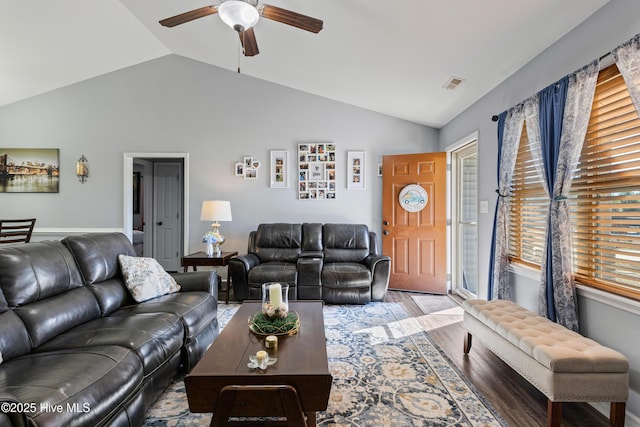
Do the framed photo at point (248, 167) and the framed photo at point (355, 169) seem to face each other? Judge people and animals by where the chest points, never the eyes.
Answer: no

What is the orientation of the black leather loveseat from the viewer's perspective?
toward the camera

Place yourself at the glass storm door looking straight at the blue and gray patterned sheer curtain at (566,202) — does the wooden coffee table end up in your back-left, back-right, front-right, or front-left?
front-right

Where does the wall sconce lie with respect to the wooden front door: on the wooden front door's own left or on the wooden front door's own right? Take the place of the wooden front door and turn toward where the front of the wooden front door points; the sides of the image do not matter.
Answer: on the wooden front door's own right

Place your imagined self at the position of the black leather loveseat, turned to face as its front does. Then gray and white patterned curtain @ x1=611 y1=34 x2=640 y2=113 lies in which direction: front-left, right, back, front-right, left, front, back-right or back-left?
front-left

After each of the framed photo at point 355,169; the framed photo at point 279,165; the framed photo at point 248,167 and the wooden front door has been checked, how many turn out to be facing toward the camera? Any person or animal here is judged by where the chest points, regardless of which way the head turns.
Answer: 4

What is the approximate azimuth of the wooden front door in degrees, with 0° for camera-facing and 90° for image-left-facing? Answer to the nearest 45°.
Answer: approximately 0°

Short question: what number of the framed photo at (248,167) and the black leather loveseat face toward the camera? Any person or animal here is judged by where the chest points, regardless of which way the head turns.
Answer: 2

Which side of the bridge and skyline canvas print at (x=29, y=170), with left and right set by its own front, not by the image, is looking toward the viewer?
front

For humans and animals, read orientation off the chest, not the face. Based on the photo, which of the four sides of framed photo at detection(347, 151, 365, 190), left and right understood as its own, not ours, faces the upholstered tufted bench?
front

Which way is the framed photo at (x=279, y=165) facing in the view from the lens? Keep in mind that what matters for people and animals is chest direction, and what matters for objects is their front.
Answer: facing the viewer

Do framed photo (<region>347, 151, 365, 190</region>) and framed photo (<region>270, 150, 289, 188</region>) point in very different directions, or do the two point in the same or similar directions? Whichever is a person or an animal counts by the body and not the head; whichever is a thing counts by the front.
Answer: same or similar directions

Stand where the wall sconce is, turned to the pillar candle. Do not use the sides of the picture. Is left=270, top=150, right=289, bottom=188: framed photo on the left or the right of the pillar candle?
left

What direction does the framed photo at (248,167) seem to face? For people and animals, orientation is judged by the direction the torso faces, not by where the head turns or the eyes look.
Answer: toward the camera

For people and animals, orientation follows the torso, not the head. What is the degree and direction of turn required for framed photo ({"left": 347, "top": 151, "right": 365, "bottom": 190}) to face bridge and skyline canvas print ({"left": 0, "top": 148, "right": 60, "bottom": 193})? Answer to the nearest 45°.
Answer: approximately 90° to its right

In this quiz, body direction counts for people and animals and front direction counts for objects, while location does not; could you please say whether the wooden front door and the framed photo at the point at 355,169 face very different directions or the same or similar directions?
same or similar directions

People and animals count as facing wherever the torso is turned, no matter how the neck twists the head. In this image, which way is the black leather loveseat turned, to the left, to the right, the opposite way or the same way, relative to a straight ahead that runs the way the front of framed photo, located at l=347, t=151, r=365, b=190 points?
the same way

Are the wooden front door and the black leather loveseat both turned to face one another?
no
